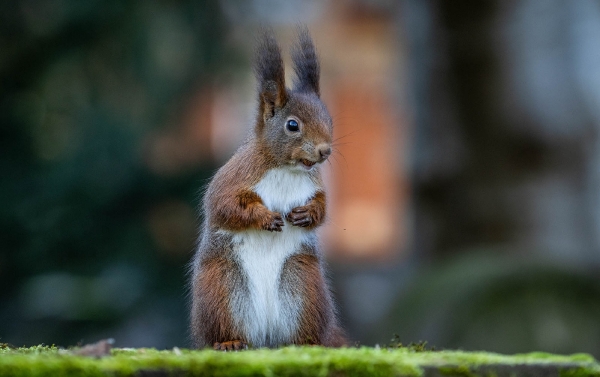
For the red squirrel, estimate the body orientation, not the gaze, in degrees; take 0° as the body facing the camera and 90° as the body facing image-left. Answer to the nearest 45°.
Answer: approximately 315°
